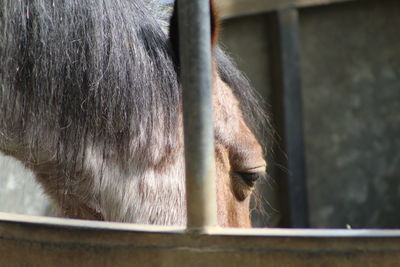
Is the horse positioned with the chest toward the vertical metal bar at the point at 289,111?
no

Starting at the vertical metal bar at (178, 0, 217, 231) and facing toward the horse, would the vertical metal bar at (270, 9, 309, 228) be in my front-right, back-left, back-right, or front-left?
front-right
